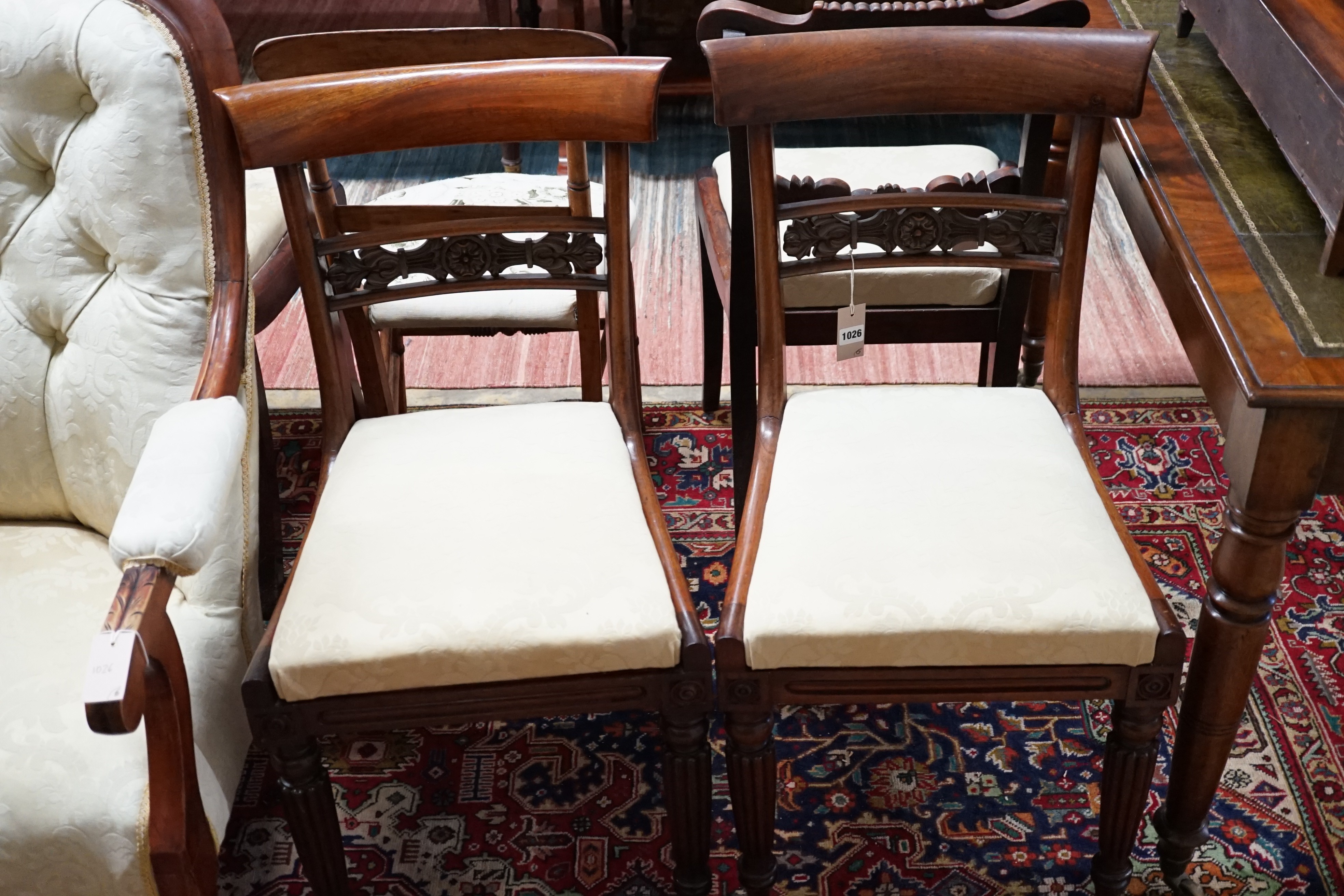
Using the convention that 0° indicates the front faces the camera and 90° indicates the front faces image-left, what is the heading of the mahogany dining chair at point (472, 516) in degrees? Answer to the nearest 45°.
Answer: approximately 0°
